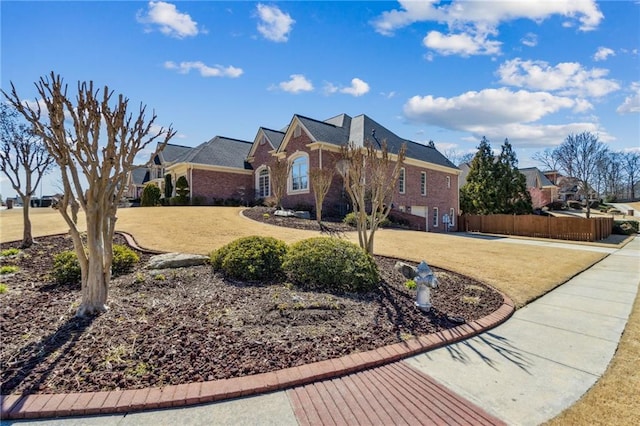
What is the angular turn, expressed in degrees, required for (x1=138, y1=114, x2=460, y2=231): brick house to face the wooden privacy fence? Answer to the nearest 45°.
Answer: approximately 135° to its left

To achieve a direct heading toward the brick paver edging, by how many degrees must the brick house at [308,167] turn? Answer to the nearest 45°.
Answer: approximately 45° to its left

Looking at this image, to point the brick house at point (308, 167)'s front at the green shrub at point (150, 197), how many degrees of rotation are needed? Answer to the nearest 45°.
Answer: approximately 45° to its right

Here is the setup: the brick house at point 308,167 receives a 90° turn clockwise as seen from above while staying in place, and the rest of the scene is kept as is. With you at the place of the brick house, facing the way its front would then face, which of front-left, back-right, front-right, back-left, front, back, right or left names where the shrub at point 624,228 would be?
back-right

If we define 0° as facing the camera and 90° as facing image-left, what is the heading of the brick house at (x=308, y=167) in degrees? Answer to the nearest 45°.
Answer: approximately 45°

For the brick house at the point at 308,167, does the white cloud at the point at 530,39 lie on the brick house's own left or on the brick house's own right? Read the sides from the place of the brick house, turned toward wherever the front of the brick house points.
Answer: on the brick house's own left
